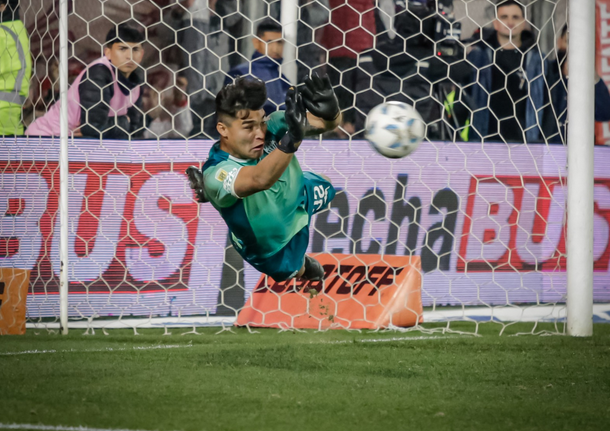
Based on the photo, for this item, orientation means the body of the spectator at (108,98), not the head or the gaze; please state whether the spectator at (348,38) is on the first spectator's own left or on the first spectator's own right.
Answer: on the first spectator's own left

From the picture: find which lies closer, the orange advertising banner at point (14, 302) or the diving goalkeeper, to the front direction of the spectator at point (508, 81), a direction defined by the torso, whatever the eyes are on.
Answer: the diving goalkeeper

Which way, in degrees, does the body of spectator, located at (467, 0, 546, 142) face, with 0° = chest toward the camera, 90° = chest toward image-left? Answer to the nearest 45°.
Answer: approximately 0°

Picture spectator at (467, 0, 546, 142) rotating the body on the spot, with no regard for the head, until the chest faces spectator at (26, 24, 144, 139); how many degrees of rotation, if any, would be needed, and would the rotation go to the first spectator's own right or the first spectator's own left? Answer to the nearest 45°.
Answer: approximately 90° to the first spectator's own right

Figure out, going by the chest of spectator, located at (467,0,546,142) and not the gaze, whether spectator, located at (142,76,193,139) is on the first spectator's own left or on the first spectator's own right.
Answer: on the first spectator's own right

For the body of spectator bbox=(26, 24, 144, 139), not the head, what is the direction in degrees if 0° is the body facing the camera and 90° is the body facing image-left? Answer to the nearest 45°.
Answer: approximately 315°
